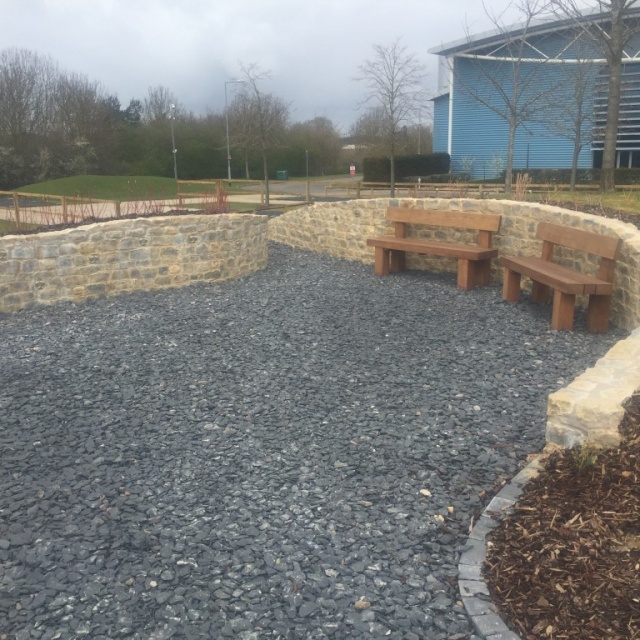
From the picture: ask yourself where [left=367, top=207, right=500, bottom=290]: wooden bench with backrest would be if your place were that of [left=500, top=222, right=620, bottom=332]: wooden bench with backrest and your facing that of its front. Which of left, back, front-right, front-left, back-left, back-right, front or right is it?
right

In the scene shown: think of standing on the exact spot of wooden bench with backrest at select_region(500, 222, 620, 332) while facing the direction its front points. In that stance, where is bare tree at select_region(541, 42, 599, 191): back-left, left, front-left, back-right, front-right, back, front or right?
back-right

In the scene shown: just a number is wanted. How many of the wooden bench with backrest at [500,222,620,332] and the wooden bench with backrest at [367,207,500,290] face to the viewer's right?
0

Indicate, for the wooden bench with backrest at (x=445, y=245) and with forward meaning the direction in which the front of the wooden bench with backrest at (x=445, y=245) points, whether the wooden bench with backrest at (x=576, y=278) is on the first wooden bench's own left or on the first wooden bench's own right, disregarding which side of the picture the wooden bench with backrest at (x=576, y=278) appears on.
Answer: on the first wooden bench's own left

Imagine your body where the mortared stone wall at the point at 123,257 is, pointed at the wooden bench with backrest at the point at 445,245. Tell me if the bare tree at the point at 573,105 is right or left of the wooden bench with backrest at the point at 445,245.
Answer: left

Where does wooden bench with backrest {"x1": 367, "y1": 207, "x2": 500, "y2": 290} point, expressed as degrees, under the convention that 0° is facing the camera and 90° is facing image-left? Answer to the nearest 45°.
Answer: approximately 45°

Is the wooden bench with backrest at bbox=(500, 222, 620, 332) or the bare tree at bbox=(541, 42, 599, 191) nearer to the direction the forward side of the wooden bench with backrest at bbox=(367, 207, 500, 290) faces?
the wooden bench with backrest

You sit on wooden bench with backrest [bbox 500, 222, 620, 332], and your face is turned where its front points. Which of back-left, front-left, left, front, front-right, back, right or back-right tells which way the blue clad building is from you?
back-right

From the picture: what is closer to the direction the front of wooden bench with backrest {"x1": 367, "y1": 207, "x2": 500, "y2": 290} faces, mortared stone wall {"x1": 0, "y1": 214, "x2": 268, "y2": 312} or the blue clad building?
the mortared stone wall

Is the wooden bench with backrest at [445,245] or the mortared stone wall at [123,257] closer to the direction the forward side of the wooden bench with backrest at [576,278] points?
the mortared stone wall

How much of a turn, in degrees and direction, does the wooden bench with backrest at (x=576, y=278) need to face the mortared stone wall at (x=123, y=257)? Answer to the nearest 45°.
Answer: approximately 45° to its right

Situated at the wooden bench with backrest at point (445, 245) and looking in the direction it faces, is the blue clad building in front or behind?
behind

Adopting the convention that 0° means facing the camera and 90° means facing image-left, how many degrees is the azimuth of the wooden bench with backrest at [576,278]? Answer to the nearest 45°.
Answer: approximately 45°

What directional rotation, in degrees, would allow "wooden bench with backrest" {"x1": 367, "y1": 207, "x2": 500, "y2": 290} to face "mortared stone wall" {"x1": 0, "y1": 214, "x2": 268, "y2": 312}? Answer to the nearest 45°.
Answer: approximately 45° to its right
